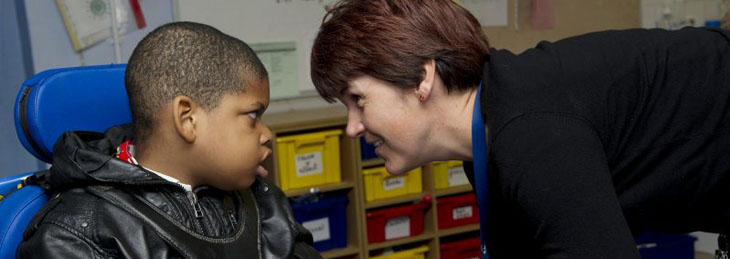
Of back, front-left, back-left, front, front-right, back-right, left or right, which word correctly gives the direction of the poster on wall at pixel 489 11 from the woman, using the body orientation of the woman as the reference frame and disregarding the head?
right

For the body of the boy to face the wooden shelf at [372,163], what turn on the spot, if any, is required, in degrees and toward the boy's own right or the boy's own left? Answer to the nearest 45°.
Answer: approximately 90° to the boy's own left

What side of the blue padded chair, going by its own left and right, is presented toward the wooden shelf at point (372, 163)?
left

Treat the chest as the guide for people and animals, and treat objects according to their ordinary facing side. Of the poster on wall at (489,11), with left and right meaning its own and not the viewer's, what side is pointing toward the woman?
front

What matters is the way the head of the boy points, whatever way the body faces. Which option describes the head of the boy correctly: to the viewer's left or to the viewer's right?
to the viewer's right

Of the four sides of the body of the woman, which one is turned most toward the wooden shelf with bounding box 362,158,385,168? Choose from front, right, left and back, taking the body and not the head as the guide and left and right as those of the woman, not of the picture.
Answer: right

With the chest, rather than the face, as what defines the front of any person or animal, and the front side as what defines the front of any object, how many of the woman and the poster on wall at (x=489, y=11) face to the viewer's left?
1

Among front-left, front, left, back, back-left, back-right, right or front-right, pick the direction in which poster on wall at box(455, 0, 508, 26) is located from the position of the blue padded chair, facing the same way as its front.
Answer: left

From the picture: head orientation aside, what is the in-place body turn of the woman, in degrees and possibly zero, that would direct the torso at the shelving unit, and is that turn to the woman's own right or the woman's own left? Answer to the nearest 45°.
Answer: approximately 45° to the woman's own right

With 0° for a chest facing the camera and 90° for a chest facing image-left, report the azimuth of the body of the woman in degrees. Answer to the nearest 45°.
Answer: approximately 90°

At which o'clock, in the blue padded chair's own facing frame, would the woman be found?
The woman is roughly at 12 o'clock from the blue padded chair.
